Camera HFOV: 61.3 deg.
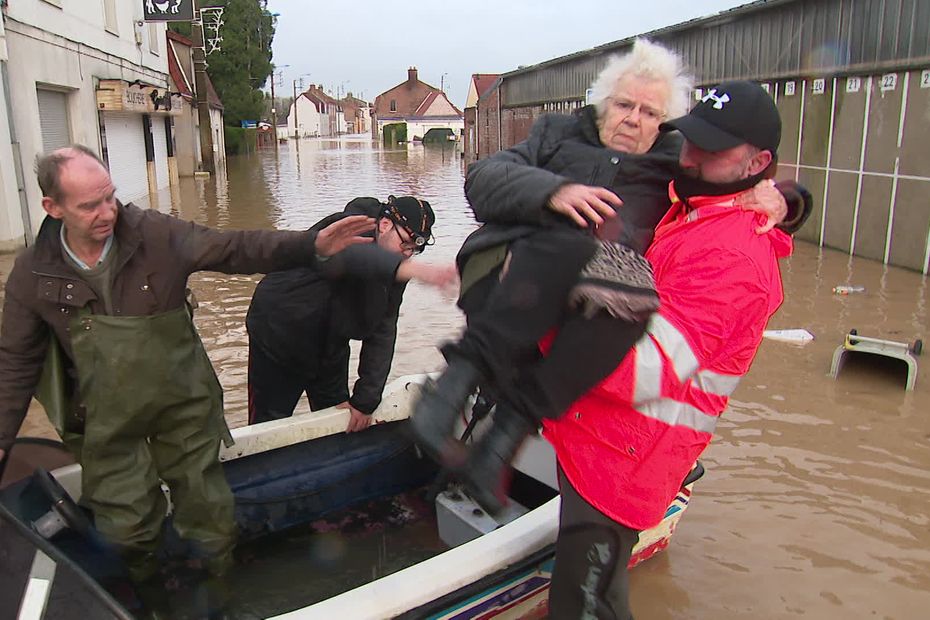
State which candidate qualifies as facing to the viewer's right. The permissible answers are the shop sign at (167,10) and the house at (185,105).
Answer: the house

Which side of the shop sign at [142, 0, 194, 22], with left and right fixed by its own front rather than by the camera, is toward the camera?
front

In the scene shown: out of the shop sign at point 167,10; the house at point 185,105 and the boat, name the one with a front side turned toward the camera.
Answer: the shop sign

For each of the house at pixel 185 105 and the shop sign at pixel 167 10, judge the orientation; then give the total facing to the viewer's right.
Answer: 1

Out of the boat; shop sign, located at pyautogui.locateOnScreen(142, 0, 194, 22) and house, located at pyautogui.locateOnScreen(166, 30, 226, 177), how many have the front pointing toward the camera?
1

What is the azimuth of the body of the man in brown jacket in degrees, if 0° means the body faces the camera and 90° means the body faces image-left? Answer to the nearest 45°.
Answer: approximately 315°

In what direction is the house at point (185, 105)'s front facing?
to the viewer's right

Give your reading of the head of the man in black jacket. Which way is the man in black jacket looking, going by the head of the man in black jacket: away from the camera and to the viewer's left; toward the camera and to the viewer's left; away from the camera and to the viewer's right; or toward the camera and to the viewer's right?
toward the camera and to the viewer's right

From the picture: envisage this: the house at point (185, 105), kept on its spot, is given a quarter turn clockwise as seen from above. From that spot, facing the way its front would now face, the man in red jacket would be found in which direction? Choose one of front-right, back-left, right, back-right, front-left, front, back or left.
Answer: front

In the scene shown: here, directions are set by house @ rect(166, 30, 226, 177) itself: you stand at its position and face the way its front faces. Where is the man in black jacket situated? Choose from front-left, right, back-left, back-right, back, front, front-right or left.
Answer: right

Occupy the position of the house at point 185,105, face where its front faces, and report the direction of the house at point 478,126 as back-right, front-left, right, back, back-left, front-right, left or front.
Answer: front

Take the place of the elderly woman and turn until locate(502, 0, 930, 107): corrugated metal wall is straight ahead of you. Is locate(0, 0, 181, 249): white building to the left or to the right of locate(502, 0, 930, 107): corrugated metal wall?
left

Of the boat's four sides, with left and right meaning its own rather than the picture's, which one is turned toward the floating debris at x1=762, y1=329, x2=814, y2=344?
front

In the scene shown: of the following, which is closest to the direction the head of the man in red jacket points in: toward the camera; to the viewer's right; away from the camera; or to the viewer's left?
to the viewer's left

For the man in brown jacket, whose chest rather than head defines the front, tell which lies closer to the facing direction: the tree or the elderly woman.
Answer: the elderly woman

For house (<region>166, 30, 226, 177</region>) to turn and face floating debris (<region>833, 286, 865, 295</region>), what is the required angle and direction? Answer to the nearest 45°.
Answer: approximately 90° to its right

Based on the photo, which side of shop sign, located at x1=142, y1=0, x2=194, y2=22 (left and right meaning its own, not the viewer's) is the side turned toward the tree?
back
